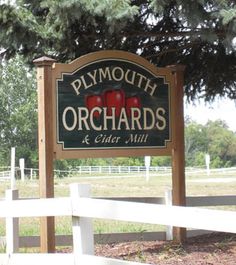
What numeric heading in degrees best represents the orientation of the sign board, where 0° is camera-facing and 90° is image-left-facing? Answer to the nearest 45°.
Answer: approximately 0°

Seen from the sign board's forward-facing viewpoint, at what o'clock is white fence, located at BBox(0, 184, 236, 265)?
The white fence is roughly at 12 o'clock from the sign board.
